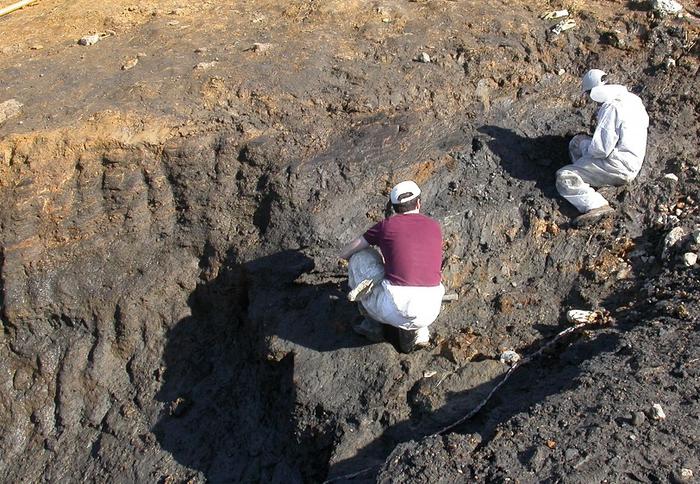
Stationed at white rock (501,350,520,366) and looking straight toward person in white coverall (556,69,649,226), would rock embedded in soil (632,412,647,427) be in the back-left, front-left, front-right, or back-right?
back-right

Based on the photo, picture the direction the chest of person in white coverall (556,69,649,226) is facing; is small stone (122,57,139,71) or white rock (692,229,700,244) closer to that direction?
the small stone

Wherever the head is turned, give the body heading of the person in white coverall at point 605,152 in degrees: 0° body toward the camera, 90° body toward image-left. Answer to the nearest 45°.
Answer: approximately 90°

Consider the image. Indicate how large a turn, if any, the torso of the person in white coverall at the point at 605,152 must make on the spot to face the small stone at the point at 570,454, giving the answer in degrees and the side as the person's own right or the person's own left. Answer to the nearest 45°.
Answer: approximately 90° to the person's own left

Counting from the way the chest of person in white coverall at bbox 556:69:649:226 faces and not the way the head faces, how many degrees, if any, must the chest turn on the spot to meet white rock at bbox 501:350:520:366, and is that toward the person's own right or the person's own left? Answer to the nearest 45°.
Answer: approximately 90° to the person's own left

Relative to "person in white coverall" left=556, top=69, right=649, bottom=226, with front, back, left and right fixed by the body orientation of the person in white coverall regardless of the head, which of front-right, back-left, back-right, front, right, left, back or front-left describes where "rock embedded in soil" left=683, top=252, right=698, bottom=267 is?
back-left

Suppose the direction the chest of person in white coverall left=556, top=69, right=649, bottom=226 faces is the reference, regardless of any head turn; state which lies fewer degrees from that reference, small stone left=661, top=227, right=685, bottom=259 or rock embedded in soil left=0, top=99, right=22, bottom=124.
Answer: the rock embedded in soil

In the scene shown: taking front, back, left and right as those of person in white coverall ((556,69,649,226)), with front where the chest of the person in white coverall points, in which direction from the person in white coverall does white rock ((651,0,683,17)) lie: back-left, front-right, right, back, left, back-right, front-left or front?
right

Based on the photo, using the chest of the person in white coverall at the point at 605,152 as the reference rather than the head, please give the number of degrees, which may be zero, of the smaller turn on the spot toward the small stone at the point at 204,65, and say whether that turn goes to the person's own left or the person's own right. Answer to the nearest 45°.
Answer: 0° — they already face it

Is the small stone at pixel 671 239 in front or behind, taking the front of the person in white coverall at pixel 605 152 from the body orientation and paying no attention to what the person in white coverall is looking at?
behind

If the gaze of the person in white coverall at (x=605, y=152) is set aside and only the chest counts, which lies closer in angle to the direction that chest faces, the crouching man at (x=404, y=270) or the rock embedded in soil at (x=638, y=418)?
the crouching man

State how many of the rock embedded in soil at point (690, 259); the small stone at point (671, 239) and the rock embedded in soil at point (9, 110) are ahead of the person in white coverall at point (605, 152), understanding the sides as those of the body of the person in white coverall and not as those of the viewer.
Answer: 1

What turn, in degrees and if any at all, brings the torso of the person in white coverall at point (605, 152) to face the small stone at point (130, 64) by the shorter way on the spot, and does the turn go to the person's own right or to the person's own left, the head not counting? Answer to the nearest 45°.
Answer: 0° — they already face it
